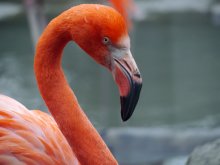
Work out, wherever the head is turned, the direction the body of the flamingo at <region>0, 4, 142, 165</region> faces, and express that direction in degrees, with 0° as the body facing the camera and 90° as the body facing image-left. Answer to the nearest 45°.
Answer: approximately 270°

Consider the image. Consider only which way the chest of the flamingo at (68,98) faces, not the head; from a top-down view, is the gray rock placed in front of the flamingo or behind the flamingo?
in front
